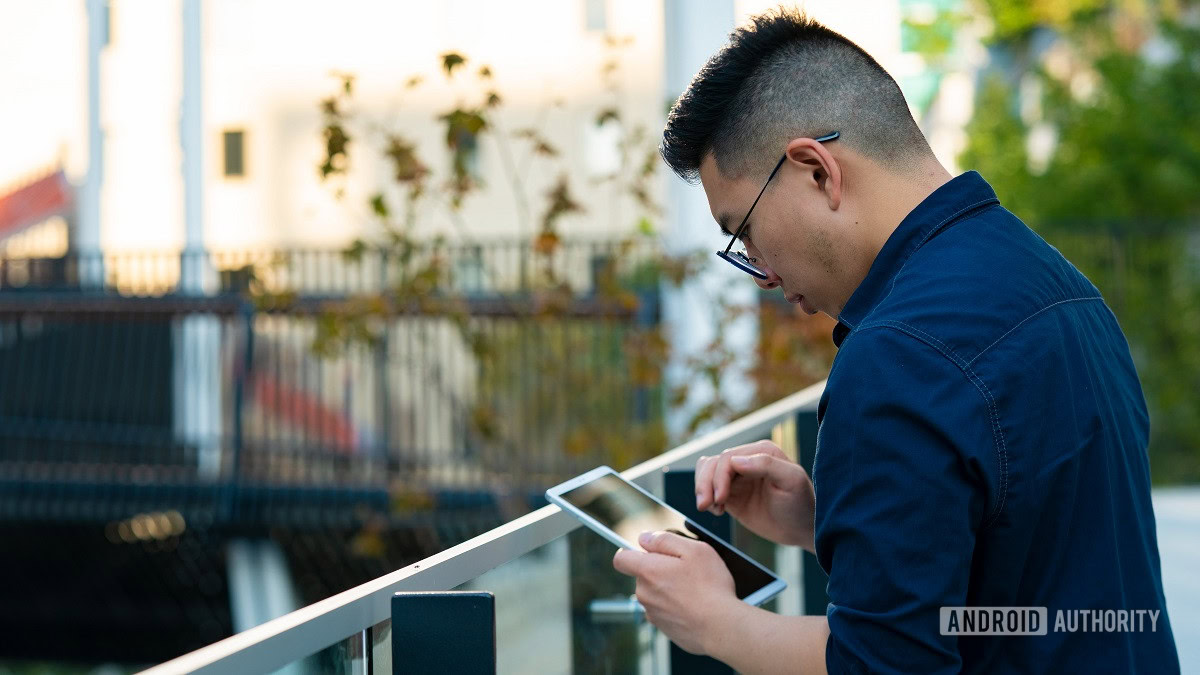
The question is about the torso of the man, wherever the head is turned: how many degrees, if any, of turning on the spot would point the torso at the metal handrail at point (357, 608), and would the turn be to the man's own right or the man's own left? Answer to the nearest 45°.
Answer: approximately 45° to the man's own left

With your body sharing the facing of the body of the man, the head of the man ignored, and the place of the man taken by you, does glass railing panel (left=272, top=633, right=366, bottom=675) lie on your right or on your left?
on your left

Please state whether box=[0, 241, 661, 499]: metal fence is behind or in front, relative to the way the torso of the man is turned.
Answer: in front

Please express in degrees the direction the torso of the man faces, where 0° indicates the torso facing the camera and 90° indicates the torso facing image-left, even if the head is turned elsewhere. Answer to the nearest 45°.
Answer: approximately 135°

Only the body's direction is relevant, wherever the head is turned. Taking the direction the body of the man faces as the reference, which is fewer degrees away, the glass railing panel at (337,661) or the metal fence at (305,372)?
the metal fence

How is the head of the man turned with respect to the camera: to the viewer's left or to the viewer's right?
to the viewer's left
